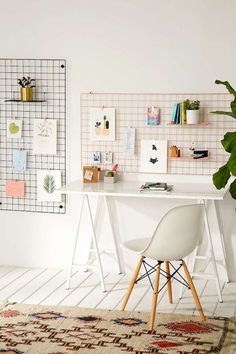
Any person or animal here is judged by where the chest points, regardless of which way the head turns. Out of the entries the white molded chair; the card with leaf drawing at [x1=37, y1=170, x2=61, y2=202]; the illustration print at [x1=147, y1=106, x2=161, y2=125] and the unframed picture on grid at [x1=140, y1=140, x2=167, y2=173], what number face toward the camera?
3

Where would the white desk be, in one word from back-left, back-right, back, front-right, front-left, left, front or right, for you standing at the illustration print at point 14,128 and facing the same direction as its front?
front-left

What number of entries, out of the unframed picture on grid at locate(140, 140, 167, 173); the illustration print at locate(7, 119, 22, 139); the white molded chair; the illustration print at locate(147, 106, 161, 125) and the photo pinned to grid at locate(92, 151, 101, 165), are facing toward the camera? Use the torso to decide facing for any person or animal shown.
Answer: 4

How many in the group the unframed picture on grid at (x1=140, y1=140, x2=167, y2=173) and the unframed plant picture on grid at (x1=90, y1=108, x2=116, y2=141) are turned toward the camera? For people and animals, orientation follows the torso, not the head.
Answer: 2

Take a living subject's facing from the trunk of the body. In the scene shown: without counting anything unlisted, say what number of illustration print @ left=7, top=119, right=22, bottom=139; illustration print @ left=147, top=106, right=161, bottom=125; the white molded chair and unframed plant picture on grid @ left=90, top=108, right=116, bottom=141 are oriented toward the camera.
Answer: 3

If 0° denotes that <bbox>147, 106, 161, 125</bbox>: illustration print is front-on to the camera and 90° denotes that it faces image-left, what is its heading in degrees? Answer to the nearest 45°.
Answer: approximately 0°
